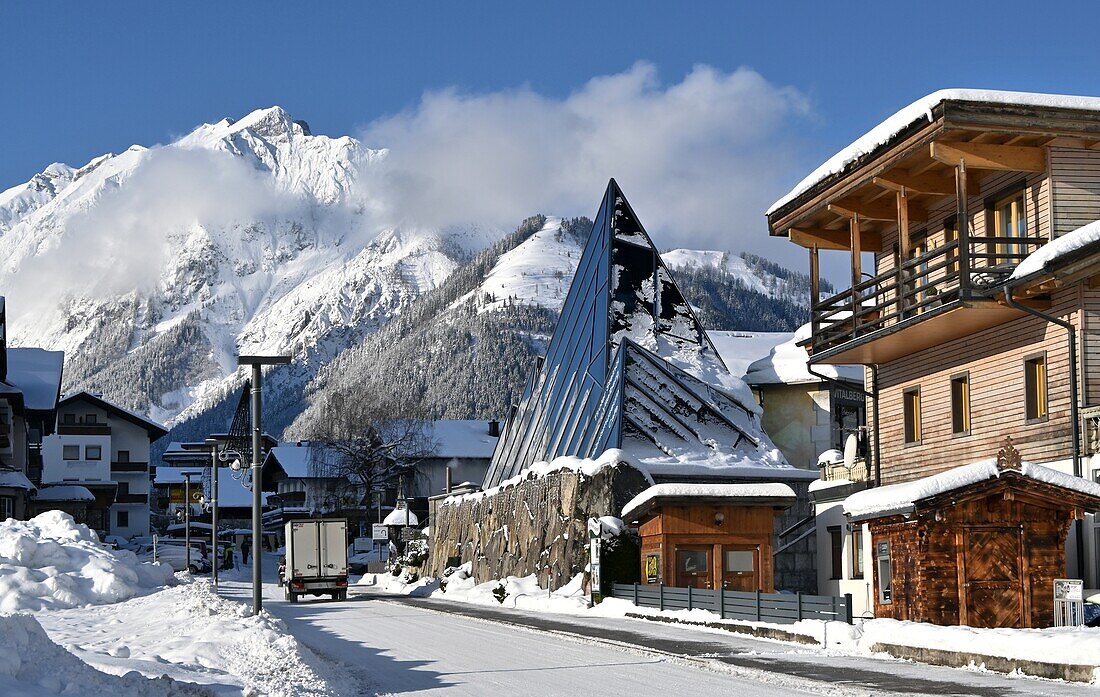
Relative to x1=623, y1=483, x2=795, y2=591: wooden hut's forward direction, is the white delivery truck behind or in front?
behind

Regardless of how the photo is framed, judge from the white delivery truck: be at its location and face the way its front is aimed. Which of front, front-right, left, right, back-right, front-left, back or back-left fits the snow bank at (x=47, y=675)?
back

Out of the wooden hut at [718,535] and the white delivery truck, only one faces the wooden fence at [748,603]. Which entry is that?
the wooden hut

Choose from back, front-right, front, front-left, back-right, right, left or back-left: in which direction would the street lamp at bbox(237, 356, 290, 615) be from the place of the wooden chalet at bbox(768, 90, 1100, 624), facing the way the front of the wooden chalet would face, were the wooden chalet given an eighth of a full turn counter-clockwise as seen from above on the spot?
right

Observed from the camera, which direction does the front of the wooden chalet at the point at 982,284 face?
facing the viewer and to the left of the viewer

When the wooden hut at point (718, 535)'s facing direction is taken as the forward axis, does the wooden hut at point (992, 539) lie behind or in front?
in front

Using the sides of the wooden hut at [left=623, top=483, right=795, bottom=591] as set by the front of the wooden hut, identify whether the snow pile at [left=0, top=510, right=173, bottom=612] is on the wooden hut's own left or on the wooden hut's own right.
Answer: on the wooden hut's own right

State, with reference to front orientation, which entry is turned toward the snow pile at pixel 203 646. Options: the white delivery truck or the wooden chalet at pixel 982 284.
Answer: the wooden chalet

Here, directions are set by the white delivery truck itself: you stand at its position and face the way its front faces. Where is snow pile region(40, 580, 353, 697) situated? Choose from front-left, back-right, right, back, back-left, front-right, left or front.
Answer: back

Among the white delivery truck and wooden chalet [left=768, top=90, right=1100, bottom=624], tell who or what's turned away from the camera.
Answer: the white delivery truck

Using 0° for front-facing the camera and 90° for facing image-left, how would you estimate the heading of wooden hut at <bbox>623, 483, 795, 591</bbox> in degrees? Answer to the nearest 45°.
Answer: approximately 0°

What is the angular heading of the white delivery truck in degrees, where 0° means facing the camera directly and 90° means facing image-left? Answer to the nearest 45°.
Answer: approximately 180°

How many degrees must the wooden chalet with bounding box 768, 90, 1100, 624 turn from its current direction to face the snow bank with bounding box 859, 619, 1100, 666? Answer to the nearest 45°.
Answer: approximately 45° to its left
